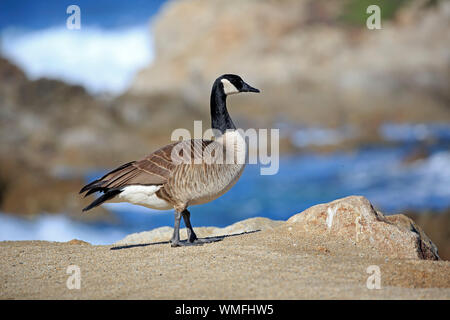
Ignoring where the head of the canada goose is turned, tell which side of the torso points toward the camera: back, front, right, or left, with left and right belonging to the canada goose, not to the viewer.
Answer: right
